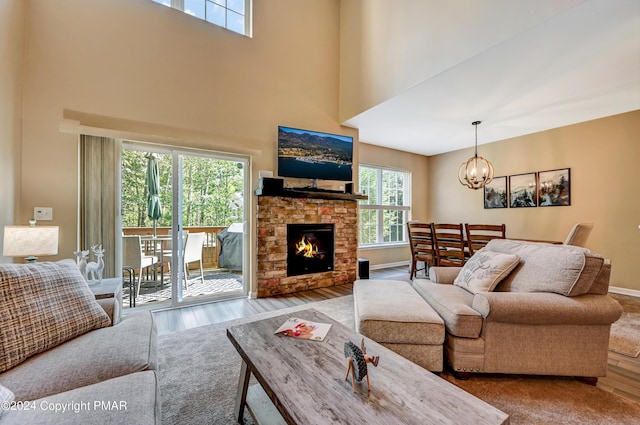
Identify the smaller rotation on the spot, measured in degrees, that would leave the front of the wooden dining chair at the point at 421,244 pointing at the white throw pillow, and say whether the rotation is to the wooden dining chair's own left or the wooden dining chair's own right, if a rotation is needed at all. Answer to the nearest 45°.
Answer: approximately 135° to the wooden dining chair's own right

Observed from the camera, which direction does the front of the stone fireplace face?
facing the viewer and to the right of the viewer

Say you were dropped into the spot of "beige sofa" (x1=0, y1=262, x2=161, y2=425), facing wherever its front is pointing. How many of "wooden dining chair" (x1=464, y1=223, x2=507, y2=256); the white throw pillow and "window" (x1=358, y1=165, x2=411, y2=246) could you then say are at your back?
0

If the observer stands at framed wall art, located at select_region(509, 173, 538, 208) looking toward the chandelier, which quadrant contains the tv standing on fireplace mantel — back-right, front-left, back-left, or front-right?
front-right

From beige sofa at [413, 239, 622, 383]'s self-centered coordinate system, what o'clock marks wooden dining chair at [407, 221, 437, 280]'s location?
The wooden dining chair is roughly at 2 o'clock from the beige sofa.

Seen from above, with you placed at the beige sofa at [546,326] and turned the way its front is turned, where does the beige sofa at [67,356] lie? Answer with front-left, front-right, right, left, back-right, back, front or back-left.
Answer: front-left

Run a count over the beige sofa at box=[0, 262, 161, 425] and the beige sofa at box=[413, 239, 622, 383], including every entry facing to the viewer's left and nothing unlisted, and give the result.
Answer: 1

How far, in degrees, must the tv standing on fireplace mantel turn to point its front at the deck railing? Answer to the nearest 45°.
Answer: approximately 135° to its right

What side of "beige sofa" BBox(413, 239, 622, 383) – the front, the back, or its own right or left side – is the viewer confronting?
left

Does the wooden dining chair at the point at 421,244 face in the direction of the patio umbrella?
no

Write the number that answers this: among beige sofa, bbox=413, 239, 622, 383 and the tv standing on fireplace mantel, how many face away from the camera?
0

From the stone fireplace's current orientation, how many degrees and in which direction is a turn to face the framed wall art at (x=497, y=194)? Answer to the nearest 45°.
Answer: approximately 45° to its left

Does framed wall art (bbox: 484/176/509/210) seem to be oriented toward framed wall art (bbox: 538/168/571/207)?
no

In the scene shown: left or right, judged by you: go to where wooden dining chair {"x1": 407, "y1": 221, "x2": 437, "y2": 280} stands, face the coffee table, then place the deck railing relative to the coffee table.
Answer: right

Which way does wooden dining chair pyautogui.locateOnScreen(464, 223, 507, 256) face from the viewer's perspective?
away from the camera

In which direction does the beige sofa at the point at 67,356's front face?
to the viewer's right

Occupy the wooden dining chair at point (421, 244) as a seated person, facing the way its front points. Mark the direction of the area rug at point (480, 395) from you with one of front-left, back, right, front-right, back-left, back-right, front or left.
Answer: back-right

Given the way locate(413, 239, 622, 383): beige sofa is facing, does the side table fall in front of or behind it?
in front

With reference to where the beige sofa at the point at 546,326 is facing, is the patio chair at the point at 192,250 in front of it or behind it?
in front

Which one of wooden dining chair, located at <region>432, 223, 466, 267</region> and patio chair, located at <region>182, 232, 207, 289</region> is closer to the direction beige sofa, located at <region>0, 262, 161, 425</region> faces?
the wooden dining chair

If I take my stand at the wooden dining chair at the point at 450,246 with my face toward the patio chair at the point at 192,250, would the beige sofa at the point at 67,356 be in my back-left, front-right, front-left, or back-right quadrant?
front-left

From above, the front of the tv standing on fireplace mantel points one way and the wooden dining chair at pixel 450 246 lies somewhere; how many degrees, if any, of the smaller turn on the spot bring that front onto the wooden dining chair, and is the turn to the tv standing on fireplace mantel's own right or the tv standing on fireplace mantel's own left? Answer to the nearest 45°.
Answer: approximately 45° to the tv standing on fireplace mantel's own left
